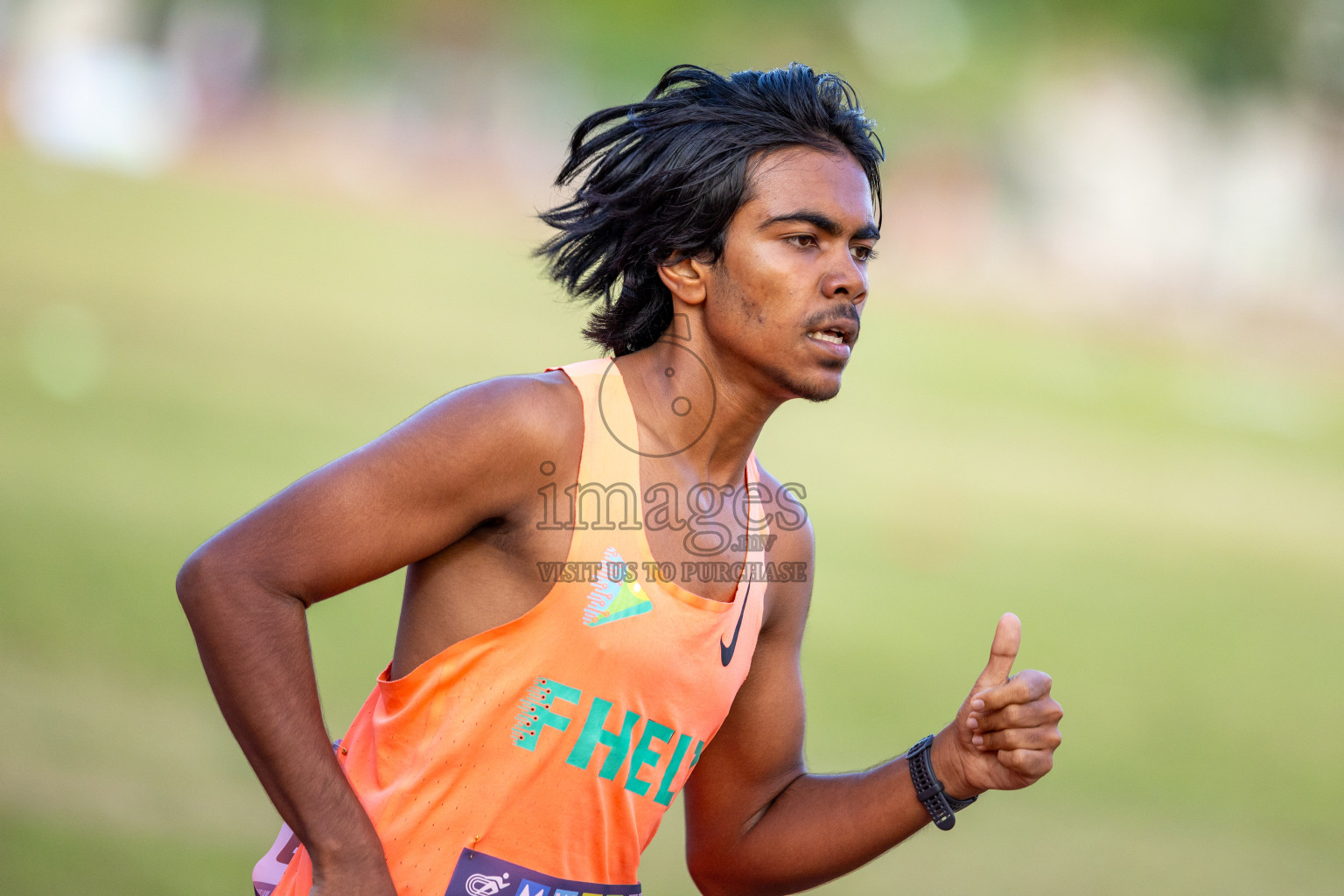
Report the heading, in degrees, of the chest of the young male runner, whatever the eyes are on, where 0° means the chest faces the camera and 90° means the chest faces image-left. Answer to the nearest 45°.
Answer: approximately 315°
